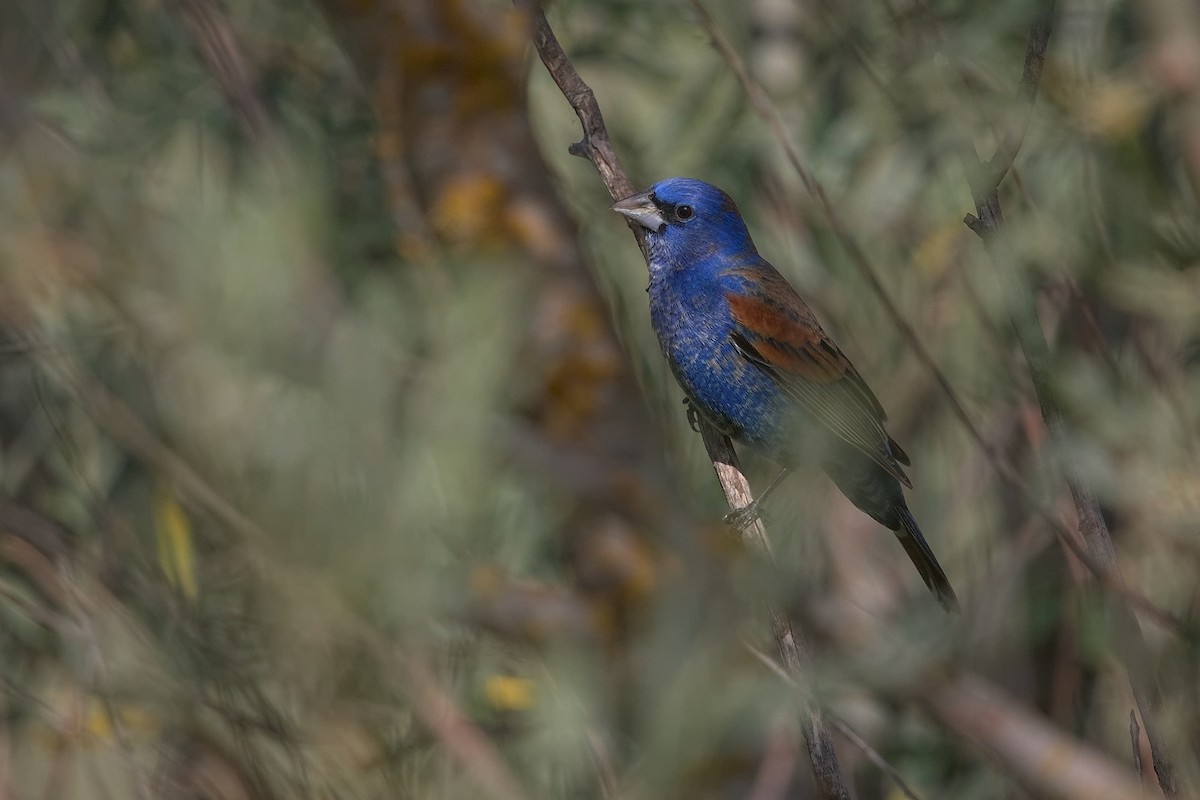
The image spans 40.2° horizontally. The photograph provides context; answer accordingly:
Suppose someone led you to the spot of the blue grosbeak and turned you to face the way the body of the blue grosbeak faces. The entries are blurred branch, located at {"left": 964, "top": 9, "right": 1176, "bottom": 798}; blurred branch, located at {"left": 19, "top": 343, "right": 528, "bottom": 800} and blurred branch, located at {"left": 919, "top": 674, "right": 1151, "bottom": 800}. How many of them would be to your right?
0

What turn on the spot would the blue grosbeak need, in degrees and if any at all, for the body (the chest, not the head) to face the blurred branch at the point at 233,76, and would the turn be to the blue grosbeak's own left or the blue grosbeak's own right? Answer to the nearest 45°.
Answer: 0° — it already faces it

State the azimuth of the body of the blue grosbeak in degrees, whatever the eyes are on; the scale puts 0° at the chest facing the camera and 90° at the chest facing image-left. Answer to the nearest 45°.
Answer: approximately 90°

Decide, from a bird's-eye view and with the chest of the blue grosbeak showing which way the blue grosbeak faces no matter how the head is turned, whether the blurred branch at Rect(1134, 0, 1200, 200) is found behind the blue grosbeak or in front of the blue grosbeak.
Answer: behind
